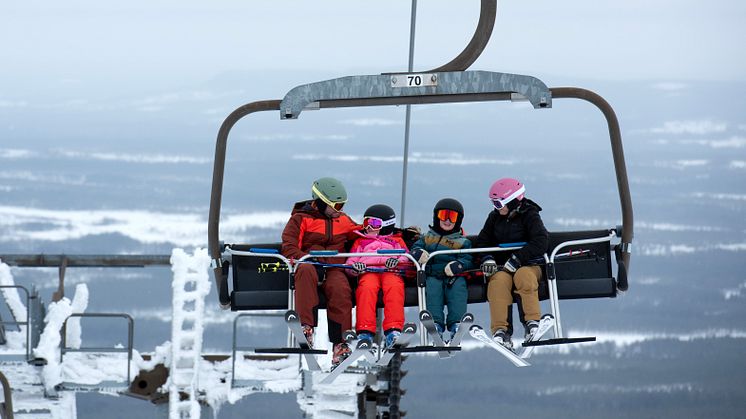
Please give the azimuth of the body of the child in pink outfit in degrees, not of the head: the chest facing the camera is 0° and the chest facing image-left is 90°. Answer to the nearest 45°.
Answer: approximately 0°

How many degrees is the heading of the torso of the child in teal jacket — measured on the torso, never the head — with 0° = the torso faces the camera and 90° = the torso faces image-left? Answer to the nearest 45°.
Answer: approximately 0°

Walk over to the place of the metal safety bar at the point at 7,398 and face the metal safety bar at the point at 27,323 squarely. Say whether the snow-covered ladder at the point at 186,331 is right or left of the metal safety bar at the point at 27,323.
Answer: right

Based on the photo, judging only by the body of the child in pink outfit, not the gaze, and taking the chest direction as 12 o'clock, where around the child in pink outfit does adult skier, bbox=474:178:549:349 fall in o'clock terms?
The adult skier is roughly at 9 o'clock from the child in pink outfit.

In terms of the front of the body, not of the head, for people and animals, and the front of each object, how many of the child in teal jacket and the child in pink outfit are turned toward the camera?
2
